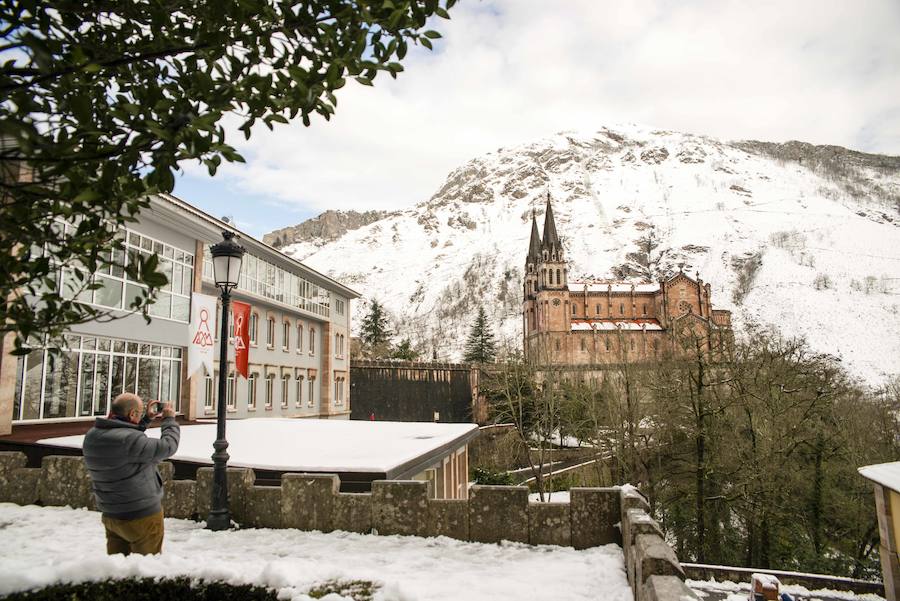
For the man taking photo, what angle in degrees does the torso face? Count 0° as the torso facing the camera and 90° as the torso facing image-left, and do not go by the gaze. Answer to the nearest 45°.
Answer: approximately 225°

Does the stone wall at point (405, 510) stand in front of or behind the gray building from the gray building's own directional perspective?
in front

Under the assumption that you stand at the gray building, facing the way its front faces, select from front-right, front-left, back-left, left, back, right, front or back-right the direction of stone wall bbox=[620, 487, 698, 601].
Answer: front-right

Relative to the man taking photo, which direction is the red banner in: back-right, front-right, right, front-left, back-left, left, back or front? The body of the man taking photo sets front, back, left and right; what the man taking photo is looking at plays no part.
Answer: front-left

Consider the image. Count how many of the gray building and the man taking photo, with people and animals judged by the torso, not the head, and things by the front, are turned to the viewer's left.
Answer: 0

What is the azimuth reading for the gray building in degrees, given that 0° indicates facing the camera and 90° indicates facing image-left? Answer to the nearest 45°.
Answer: approximately 315°

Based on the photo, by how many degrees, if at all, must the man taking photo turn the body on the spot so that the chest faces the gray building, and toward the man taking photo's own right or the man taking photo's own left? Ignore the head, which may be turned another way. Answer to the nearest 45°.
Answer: approximately 45° to the man taking photo's own left

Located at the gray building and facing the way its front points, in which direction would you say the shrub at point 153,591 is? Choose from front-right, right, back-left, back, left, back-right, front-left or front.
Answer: front-right

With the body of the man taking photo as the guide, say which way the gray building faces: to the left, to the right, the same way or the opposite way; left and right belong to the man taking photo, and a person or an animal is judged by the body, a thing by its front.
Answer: to the right

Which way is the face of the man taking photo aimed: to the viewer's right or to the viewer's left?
to the viewer's right

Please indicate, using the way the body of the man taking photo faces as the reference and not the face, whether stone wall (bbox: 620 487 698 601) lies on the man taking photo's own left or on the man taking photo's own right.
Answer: on the man taking photo's own right
